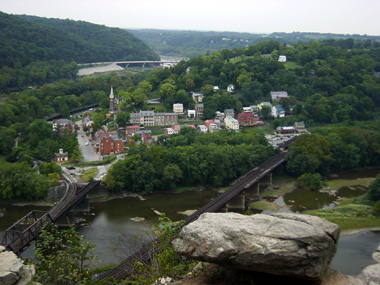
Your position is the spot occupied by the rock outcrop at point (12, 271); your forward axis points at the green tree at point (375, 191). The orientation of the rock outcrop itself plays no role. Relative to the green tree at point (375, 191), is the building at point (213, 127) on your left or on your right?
left

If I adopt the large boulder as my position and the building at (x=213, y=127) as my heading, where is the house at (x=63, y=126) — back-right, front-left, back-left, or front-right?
front-left

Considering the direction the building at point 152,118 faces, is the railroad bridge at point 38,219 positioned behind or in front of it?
in front

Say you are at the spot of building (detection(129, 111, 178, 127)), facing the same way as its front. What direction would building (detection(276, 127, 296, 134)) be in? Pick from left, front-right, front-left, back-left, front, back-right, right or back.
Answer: left

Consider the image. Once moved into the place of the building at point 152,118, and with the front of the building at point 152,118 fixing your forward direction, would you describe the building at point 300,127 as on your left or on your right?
on your left

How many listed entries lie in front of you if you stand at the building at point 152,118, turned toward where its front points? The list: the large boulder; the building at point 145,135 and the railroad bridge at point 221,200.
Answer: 3

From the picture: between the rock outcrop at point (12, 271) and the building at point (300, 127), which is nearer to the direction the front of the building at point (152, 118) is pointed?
the rock outcrop

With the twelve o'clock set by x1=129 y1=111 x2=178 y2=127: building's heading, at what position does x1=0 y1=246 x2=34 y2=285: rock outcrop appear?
The rock outcrop is roughly at 12 o'clock from the building.

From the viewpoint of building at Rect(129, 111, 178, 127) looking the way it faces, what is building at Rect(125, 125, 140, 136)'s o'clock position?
building at Rect(125, 125, 140, 136) is roughly at 1 o'clock from building at Rect(129, 111, 178, 127).

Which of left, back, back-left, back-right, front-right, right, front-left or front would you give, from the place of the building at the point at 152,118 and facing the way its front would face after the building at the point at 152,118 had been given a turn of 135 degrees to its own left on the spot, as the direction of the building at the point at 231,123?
front-right

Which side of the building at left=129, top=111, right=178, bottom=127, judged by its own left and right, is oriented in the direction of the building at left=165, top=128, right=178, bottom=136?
front

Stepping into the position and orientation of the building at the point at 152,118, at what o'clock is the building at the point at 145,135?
the building at the point at 145,135 is roughly at 12 o'clock from the building at the point at 152,118.

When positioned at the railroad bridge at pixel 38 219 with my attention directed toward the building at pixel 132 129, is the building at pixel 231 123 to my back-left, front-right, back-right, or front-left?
front-right

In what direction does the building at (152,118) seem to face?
toward the camera

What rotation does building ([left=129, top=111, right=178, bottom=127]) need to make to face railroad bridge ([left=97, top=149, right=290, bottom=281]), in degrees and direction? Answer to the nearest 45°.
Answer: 0° — it already faces it

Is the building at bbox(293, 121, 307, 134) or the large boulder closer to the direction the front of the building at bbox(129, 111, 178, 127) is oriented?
the large boulder

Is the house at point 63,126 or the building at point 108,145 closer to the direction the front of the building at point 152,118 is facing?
the building

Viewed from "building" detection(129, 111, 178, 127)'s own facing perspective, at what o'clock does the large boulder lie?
The large boulder is roughly at 12 o'clock from the building.

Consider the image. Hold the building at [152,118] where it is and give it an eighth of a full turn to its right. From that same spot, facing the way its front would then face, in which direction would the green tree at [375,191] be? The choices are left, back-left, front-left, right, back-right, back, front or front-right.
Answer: left
